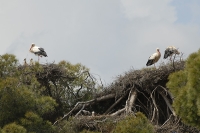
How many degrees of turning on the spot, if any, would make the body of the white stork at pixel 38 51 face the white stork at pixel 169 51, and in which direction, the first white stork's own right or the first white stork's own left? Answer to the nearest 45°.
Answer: approximately 180°

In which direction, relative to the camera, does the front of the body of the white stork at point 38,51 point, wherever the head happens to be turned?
to the viewer's left

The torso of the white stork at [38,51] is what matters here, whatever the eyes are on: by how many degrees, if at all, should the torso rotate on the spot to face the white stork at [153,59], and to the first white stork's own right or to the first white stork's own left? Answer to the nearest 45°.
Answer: approximately 180°
